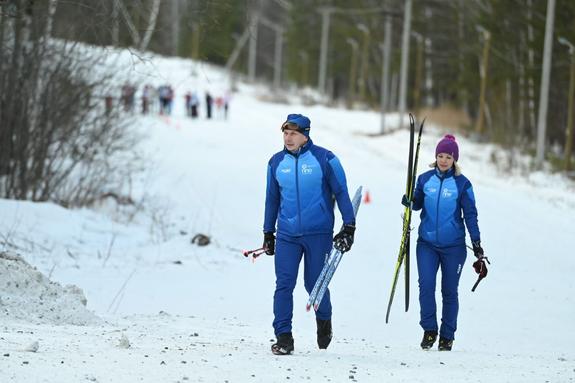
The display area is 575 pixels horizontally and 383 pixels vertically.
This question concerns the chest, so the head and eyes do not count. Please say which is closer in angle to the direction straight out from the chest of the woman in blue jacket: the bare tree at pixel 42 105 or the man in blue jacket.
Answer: the man in blue jacket

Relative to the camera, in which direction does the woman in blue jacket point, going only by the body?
toward the camera

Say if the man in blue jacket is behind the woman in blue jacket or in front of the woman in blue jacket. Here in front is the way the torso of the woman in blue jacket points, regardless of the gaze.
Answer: in front

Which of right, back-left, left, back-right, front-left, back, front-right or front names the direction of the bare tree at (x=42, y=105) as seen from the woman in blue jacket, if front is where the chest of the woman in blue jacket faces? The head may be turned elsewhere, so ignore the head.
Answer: back-right
